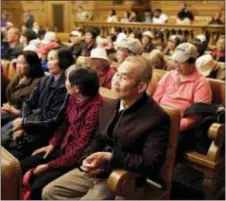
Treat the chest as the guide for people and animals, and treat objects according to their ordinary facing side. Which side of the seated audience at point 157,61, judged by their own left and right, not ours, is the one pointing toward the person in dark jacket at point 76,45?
right

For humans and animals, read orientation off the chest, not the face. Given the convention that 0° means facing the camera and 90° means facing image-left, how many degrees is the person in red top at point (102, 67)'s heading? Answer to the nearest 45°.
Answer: approximately 45°

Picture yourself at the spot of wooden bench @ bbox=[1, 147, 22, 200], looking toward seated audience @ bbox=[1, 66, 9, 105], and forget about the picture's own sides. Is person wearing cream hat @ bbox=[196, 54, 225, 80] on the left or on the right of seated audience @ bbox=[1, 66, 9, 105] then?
right

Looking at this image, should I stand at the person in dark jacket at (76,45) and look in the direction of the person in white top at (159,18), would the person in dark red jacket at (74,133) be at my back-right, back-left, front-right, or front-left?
back-right
